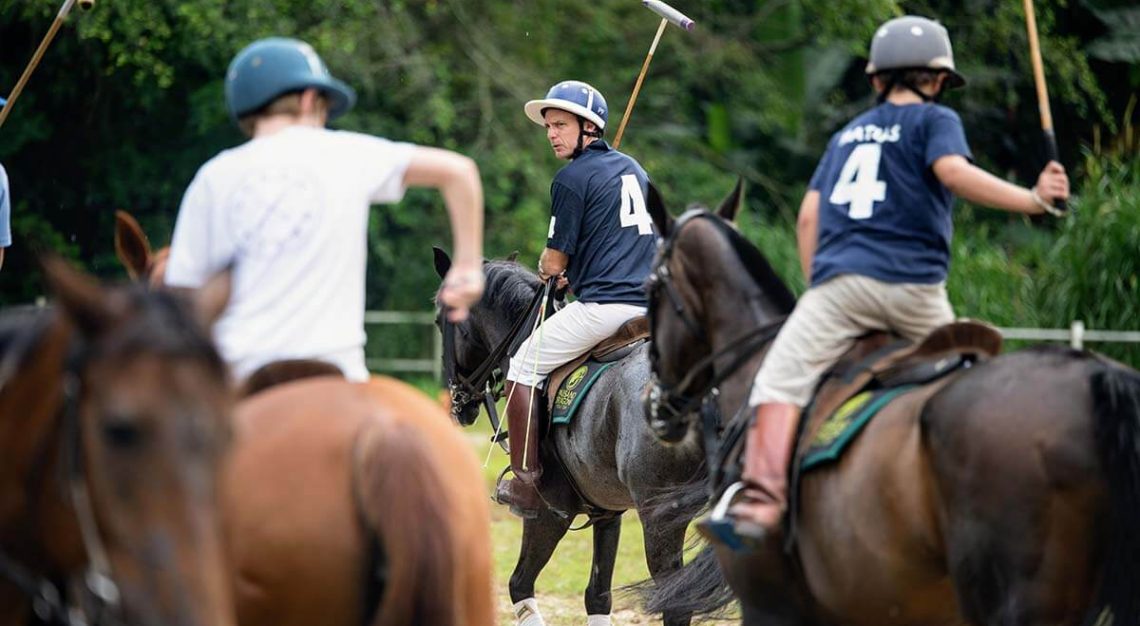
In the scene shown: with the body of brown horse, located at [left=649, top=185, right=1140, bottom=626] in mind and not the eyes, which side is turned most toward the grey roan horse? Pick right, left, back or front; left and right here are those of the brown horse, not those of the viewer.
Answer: front

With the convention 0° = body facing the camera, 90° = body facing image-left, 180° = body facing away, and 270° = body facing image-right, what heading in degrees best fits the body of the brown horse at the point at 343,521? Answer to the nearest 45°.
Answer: approximately 135°

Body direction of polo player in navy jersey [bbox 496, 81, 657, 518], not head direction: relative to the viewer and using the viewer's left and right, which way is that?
facing away from the viewer and to the left of the viewer

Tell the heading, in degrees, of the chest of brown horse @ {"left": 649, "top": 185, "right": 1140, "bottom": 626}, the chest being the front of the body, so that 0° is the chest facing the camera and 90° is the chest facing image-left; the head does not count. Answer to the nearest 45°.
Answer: approximately 135°

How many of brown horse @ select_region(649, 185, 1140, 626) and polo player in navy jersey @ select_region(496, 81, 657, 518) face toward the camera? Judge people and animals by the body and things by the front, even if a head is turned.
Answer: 0

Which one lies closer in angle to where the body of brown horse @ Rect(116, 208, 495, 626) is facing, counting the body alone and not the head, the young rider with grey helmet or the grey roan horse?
the grey roan horse

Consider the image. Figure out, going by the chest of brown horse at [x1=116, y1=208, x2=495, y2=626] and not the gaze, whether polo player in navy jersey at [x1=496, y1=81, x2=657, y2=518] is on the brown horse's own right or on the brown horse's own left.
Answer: on the brown horse's own right

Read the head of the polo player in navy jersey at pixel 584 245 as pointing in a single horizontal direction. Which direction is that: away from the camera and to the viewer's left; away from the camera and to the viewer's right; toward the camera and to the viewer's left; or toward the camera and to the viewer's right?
toward the camera and to the viewer's left

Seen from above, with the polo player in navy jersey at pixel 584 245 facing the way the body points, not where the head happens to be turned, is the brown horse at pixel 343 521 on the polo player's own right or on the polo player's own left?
on the polo player's own left
